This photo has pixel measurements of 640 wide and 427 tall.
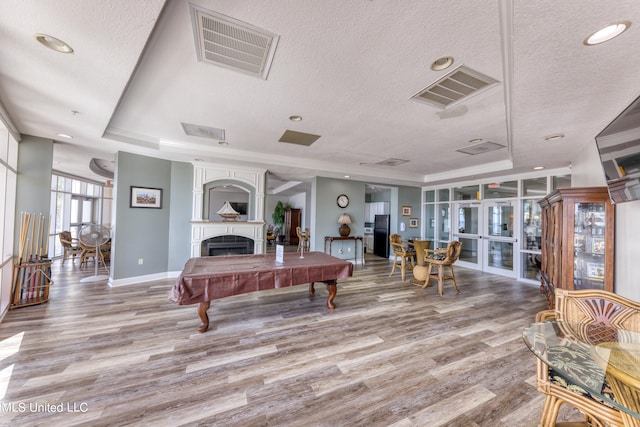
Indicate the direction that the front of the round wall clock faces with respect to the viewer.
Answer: facing the viewer

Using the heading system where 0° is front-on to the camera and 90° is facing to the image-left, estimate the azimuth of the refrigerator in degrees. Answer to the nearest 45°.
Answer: approximately 45°

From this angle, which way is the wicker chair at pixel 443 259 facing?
to the viewer's left

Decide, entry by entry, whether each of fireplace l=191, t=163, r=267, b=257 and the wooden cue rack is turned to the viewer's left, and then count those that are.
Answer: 0

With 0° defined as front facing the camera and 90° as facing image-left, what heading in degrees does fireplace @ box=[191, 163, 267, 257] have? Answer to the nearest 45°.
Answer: approximately 0°

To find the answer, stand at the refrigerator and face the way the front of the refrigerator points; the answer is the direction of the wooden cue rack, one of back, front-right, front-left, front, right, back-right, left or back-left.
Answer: front

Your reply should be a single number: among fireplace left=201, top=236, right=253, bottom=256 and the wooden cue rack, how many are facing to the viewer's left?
0

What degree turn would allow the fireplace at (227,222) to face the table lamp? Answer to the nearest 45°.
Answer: approximately 90° to its left

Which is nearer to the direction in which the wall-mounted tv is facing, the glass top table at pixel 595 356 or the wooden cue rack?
the wooden cue rack

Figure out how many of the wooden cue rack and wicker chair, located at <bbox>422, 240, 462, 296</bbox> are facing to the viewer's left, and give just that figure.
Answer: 1

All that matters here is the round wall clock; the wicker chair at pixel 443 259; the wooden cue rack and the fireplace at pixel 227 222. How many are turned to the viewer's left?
1

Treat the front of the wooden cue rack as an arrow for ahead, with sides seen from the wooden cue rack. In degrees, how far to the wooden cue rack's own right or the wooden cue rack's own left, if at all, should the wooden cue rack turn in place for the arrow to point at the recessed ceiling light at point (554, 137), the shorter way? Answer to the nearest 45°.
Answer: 0° — it already faces it

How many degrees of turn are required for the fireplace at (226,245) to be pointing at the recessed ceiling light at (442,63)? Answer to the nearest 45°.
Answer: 0° — it already faces it

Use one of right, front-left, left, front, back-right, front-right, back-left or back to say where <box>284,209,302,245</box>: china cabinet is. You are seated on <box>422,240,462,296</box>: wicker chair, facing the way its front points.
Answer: front-right
